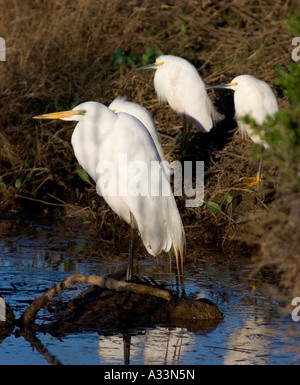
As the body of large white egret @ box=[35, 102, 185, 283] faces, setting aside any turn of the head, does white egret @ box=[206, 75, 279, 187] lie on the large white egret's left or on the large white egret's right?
on the large white egret's right

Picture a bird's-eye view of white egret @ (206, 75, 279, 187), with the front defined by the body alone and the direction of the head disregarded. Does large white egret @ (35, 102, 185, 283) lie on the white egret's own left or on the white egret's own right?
on the white egret's own left

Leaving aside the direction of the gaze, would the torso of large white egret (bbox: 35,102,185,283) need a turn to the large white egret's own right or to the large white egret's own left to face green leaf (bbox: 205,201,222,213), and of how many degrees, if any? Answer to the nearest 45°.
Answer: approximately 135° to the large white egret's own right

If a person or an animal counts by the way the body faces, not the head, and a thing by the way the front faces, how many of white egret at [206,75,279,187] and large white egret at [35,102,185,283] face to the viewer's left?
2

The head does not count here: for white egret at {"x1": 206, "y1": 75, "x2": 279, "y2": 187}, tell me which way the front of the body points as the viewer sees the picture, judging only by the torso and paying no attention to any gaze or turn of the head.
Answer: to the viewer's left

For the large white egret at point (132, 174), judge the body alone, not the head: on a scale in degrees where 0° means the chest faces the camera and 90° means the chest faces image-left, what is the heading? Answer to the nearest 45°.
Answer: approximately 90°
